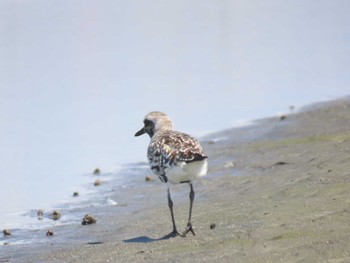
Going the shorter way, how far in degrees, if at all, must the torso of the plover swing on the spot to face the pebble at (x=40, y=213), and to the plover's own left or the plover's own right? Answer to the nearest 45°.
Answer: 0° — it already faces it

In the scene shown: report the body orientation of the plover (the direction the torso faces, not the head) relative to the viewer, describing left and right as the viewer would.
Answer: facing away from the viewer and to the left of the viewer

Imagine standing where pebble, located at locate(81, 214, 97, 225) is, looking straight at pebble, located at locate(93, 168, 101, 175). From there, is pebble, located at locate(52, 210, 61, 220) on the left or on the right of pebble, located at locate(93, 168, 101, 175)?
left

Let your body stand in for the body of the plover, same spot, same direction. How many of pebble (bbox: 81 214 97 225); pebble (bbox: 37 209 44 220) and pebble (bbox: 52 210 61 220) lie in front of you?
3

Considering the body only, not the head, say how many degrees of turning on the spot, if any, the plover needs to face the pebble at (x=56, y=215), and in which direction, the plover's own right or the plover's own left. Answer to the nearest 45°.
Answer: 0° — it already faces it
